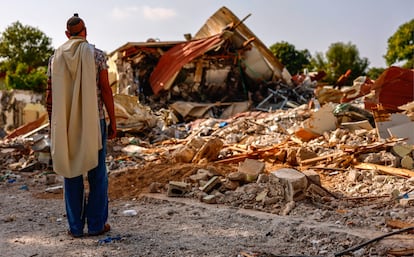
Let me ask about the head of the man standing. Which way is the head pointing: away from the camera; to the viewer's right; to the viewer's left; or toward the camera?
away from the camera

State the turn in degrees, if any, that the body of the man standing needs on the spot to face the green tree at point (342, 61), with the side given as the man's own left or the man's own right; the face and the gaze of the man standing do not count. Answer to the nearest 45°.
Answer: approximately 45° to the man's own right

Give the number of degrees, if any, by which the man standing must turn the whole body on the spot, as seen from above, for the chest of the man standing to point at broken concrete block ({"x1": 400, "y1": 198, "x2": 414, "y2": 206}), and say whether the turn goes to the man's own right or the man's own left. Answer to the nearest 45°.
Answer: approximately 90° to the man's own right

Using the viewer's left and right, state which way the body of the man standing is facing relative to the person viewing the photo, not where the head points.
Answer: facing away from the viewer

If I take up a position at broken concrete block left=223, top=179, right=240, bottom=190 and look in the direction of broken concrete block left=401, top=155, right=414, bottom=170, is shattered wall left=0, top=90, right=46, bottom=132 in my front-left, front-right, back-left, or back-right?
back-left

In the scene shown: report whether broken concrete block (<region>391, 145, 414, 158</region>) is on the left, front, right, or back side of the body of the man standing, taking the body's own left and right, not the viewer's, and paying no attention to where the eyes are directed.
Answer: right

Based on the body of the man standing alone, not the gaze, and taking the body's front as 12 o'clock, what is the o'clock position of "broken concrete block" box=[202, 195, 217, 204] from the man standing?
The broken concrete block is roughly at 2 o'clock from the man standing.

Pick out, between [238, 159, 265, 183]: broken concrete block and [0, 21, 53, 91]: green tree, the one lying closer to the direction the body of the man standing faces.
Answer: the green tree

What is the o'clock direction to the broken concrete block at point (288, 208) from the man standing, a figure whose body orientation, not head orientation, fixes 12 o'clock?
The broken concrete block is roughly at 3 o'clock from the man standing.

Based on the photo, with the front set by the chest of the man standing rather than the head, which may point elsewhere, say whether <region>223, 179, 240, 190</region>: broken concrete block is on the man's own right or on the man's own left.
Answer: on the man's own right
